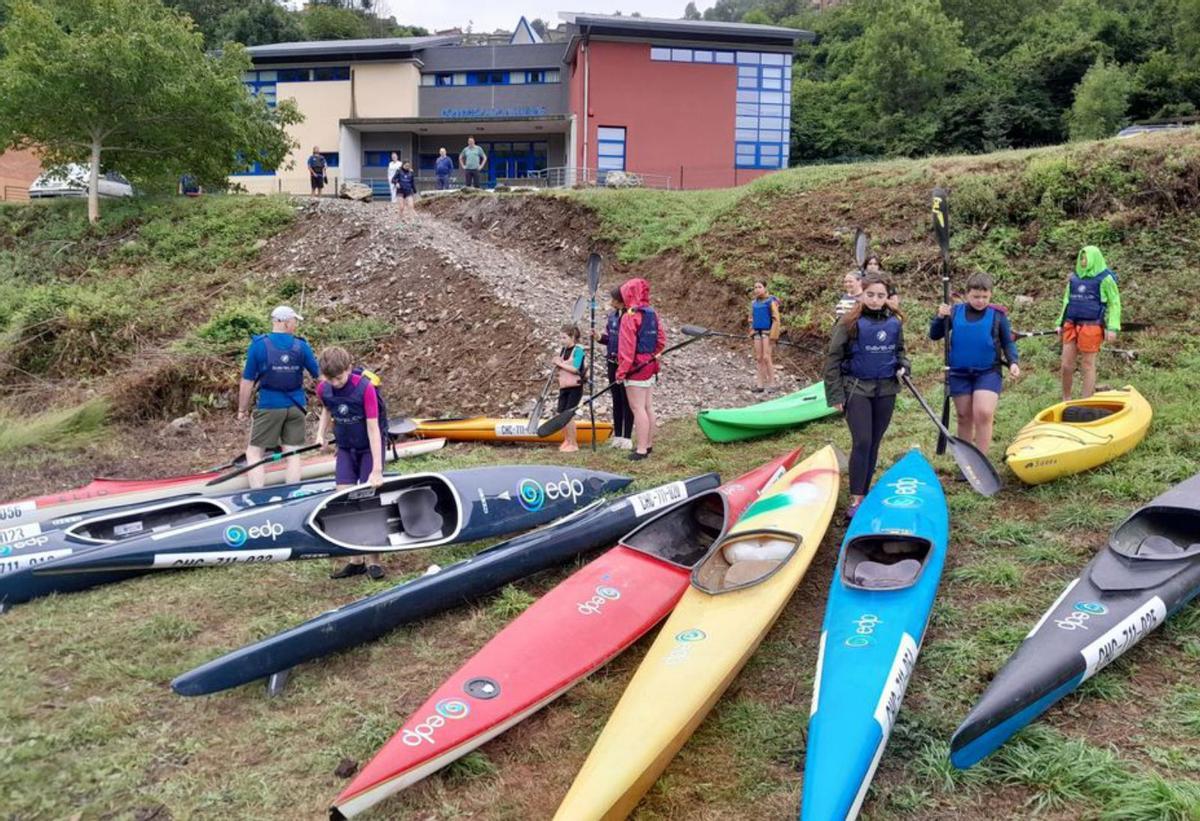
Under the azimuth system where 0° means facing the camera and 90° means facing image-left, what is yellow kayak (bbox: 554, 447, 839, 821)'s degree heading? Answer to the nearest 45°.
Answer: approximately 45°

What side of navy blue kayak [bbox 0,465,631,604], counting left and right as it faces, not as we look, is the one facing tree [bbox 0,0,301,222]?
right

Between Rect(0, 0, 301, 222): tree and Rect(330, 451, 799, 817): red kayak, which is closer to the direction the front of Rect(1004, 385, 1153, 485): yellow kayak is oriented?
the red kayak

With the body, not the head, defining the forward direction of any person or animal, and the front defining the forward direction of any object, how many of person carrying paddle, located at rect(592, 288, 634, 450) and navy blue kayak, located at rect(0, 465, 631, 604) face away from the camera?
0

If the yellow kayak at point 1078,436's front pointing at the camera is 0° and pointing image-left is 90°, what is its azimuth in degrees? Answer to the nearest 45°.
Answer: approximately 45°

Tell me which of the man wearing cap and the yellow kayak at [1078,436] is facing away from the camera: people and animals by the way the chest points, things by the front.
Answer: the man wearing cap

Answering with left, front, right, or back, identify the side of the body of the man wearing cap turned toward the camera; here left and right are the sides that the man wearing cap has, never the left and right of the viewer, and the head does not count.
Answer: back

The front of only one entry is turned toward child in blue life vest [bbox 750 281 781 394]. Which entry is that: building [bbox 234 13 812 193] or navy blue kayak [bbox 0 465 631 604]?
the building

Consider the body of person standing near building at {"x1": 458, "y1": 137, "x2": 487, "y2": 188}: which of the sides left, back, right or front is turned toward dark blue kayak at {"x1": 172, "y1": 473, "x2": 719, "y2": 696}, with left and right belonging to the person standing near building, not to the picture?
front

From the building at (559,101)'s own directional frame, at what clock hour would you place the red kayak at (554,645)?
The red kayak is roughly at 12 o'clock from the building.

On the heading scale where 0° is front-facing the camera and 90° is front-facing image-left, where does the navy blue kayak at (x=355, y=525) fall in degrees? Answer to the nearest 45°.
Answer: approximately 90°

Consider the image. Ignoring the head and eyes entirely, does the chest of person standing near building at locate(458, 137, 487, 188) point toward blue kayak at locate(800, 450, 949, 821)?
yes

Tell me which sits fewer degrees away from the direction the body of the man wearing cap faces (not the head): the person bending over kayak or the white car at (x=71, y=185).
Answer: the white car

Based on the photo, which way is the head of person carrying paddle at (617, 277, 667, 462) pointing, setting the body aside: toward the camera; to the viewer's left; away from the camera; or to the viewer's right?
to the viewer's left

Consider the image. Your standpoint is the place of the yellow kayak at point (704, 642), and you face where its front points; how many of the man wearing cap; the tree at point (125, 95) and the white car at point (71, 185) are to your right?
3
